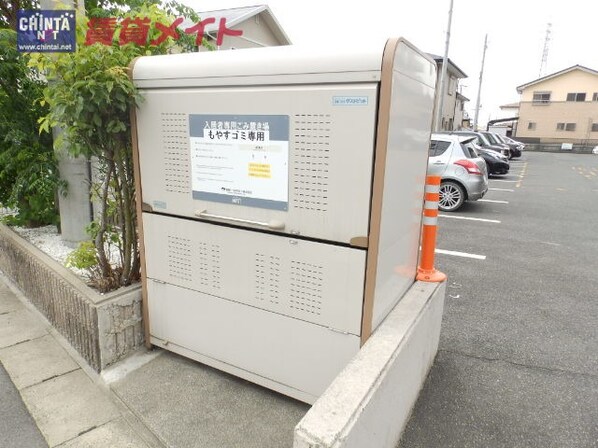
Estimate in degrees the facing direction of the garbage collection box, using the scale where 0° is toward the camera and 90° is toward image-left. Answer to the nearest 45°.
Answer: approximately 45°

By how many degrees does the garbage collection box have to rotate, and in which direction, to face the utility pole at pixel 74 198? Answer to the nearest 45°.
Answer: approximately 90° to its right

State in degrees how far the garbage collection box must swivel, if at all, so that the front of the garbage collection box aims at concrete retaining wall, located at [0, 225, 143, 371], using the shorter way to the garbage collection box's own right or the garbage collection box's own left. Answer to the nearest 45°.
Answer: approximately 45° to the garbage collection box's own right

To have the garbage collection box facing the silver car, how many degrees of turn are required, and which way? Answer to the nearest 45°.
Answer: approximately 180°

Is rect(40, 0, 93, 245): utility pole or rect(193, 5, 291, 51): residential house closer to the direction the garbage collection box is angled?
the utility pole

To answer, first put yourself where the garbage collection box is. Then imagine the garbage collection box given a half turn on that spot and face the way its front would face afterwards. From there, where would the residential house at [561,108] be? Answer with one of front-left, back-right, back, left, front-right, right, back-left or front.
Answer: front

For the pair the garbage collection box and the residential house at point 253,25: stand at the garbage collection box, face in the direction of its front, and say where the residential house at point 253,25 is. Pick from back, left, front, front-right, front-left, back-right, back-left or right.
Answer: back-right

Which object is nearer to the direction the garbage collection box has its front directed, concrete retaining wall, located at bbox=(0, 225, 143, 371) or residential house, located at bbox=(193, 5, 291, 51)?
the concrete retaining wall

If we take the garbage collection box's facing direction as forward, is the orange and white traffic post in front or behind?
behind

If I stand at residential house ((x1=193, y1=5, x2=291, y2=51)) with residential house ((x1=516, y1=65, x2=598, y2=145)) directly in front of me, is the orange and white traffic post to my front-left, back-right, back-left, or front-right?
back-right
